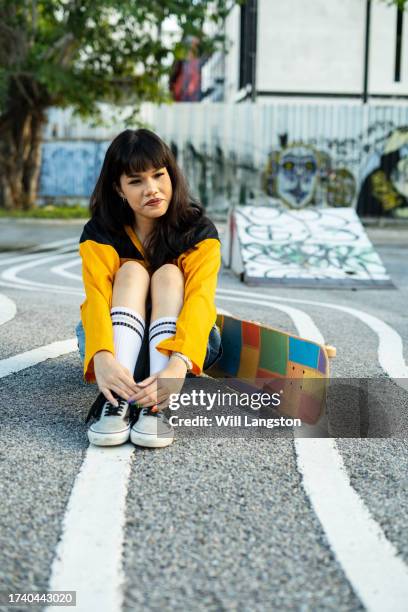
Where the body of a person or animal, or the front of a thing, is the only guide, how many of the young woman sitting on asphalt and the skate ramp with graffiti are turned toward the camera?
2

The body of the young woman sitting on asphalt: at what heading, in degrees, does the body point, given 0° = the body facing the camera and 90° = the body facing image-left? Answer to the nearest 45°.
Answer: approximately 0°

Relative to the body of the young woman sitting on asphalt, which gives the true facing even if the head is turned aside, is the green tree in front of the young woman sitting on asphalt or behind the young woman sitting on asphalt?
behind

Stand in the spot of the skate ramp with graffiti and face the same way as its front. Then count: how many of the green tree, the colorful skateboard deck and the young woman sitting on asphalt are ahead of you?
2

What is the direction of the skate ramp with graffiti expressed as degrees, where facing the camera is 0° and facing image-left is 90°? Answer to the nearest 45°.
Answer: approximately 0°

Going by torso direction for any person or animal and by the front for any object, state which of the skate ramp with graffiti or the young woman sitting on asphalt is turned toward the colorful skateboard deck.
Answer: the skate ramp with graffiti

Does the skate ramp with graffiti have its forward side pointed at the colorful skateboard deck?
yes

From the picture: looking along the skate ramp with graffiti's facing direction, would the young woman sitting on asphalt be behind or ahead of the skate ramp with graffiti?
ahead

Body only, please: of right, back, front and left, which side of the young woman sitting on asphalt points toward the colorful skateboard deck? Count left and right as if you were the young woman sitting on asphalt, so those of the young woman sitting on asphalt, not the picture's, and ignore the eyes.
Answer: left
